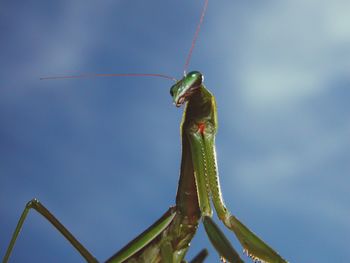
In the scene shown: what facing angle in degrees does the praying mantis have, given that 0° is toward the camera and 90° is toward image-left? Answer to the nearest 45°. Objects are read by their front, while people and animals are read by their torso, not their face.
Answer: approximately 315°
